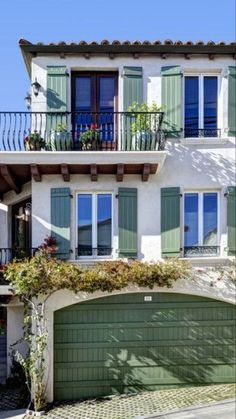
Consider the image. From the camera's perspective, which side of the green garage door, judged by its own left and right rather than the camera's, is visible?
front

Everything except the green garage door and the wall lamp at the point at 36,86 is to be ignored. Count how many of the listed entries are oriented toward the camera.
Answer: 2

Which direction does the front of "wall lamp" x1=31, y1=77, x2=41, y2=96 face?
toward the camera

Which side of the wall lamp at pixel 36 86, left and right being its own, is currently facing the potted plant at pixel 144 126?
left

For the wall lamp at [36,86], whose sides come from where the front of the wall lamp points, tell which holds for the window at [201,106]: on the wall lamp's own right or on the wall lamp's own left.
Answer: on the wall lamp's own left
